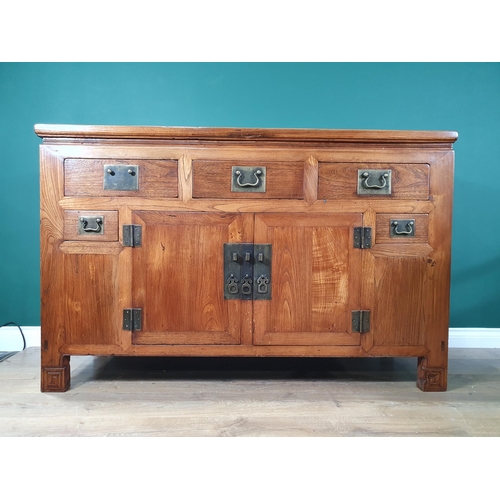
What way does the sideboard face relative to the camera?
toward the camera
